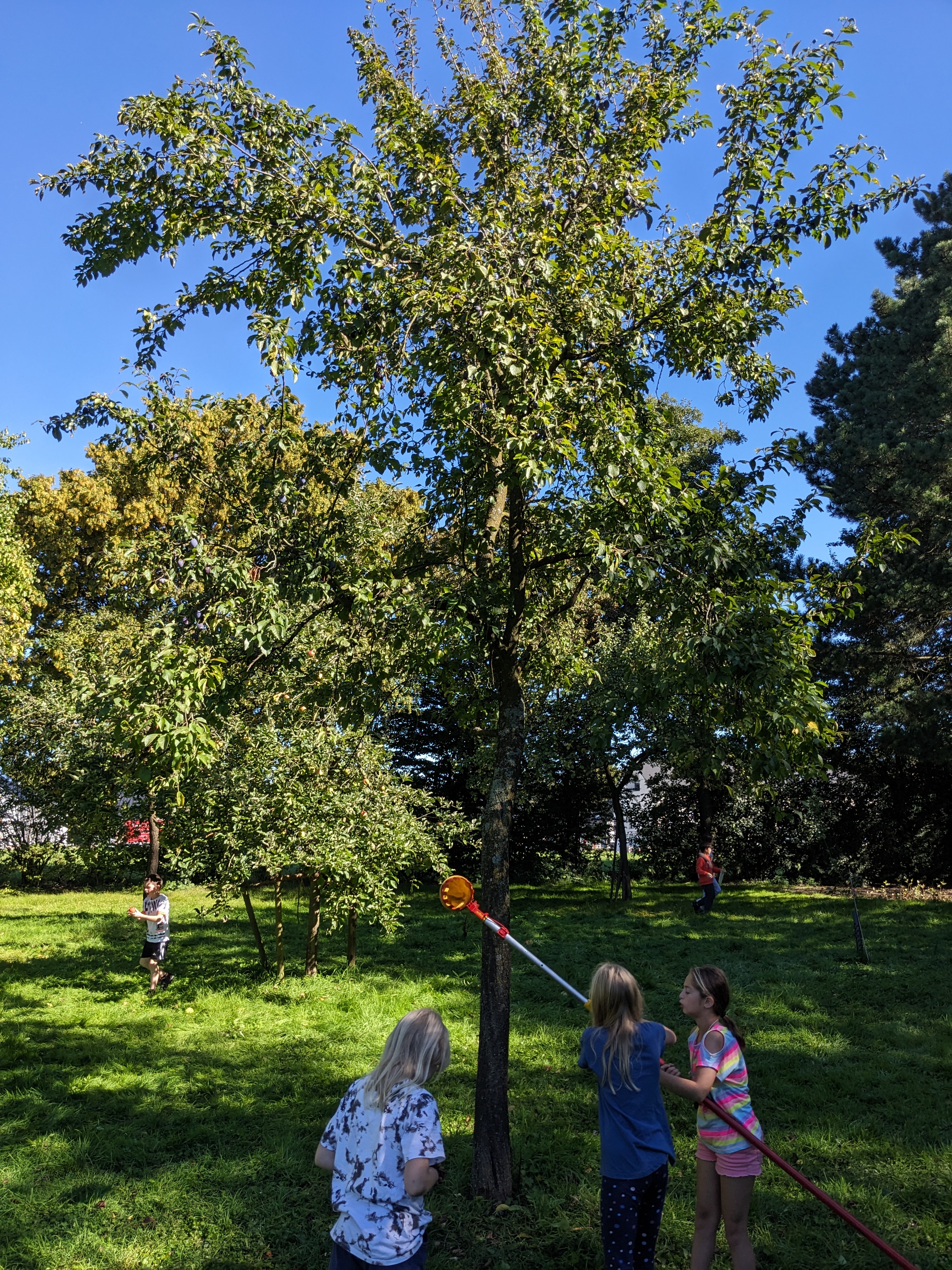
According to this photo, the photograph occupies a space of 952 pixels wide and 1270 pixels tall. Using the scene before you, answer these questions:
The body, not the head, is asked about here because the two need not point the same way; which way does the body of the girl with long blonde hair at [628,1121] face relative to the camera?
away from the camera

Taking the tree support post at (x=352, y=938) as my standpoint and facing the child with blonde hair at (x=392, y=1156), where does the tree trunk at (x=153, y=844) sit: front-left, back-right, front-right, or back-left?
back-right

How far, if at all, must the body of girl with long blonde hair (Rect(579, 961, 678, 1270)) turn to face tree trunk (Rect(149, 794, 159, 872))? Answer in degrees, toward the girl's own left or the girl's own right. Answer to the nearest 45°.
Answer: approximately 45° to the girl's own left

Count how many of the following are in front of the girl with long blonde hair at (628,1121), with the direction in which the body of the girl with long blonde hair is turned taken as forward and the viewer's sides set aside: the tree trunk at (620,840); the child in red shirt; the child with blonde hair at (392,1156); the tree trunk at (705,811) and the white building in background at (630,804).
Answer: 4

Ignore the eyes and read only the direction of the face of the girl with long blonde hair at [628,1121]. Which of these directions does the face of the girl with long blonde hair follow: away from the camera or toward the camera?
away from the camera

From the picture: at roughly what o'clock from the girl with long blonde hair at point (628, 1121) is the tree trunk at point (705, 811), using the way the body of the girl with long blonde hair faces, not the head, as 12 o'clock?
The tree trunk is roughly at 12 o'clock from the girl with long blonde hair.

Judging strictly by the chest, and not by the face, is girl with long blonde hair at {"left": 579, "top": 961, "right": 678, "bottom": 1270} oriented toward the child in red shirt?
yes

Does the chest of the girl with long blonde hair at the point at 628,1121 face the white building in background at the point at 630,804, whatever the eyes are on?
yes
